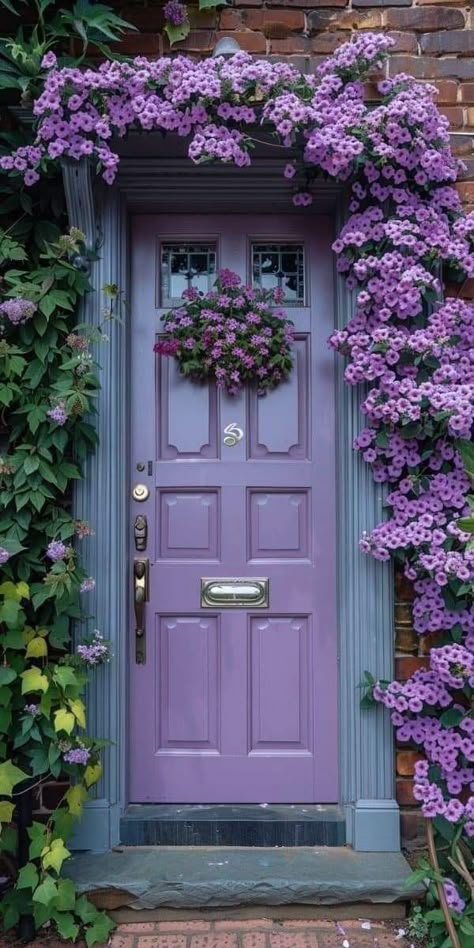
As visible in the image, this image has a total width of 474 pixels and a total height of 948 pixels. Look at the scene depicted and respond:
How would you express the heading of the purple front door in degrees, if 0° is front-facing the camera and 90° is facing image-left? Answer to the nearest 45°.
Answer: approximately 0°
